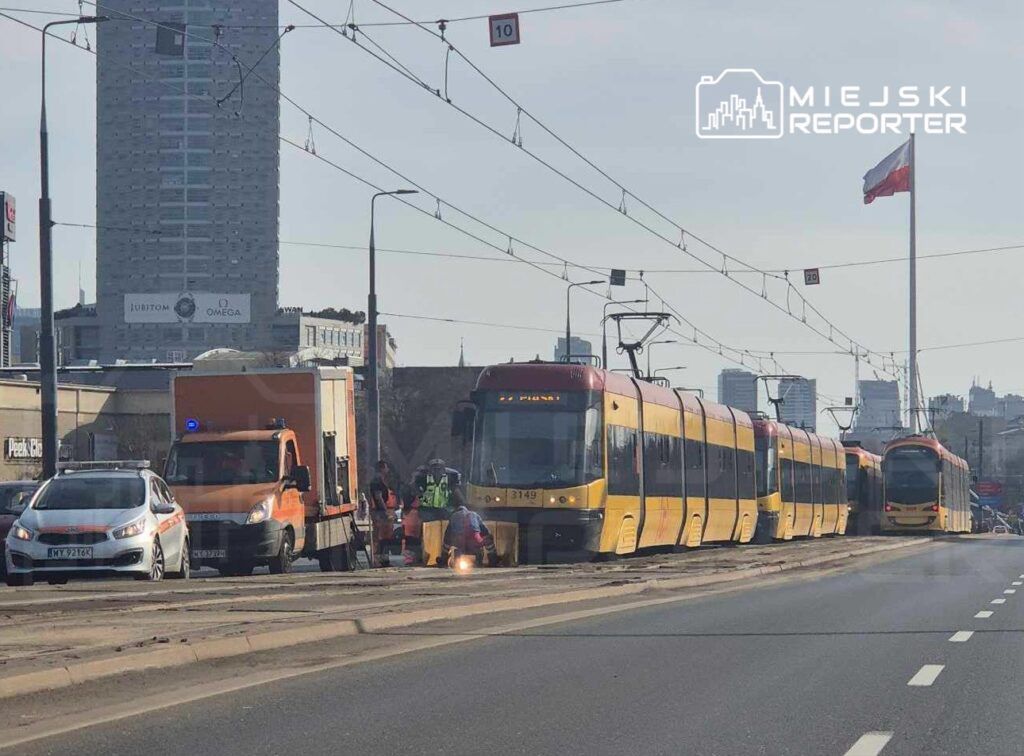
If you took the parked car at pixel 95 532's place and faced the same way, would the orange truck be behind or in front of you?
behind

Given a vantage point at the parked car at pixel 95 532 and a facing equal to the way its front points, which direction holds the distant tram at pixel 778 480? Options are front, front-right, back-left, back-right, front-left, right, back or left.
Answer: back

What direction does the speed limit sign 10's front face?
toward the camera

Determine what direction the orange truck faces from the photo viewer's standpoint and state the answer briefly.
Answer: facing the viewer and to the left of the viewer

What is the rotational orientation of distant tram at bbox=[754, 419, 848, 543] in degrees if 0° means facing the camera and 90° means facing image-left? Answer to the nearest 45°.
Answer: approximately 45°

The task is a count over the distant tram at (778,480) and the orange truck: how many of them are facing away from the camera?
0

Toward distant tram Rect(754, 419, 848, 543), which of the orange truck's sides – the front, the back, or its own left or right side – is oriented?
back

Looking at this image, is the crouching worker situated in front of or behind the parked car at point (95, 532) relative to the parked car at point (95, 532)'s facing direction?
behind

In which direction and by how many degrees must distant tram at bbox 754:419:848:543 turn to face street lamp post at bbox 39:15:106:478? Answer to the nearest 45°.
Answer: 0° — it already faces it

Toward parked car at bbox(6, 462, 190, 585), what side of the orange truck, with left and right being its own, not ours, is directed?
front

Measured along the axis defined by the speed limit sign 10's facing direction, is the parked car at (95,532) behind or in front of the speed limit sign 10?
in front

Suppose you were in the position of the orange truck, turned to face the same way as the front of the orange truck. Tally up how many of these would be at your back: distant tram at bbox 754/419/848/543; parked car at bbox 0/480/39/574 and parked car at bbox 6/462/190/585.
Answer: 1

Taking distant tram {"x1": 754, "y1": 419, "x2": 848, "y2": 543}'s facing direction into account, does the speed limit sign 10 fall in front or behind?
in front

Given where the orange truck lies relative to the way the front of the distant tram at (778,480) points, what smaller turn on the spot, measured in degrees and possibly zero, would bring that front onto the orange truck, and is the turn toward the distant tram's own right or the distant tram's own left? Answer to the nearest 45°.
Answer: approximately 45° to the distant tram's own left

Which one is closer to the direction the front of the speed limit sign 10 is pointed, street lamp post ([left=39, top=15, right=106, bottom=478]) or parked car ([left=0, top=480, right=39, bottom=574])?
the parked car
